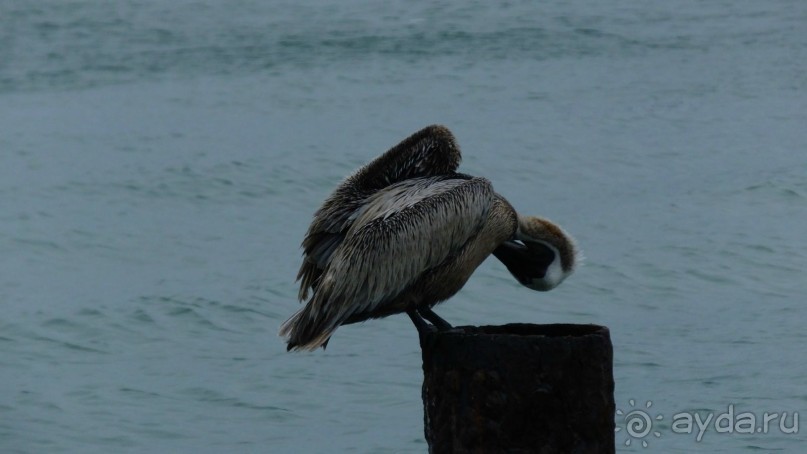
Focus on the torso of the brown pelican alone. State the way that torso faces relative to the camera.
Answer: to the viewer's right
